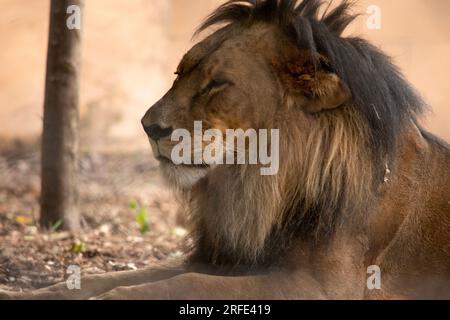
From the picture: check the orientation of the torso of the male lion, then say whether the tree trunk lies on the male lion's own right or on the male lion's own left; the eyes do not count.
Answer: on the male lion's own right

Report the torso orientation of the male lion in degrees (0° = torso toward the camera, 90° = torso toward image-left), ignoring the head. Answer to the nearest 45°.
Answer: approximately 90°

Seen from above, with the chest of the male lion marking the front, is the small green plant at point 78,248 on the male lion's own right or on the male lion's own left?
on the male lion's own right

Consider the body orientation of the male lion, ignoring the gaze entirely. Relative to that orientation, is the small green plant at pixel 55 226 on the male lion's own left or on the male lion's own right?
on the male lion's own right
